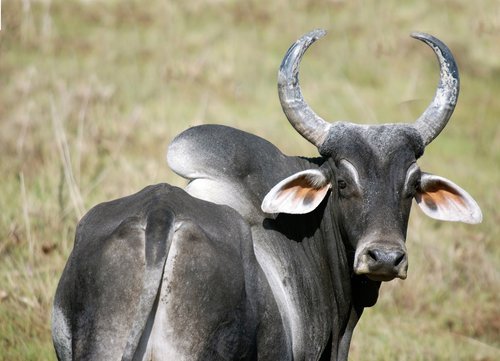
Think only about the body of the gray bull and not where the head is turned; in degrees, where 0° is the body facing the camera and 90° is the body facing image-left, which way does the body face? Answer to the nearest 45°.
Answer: approximately 225°
